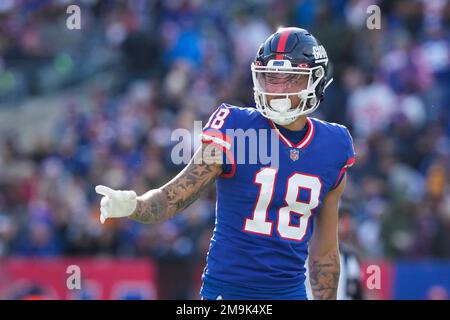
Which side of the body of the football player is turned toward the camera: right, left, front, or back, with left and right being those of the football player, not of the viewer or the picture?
front
